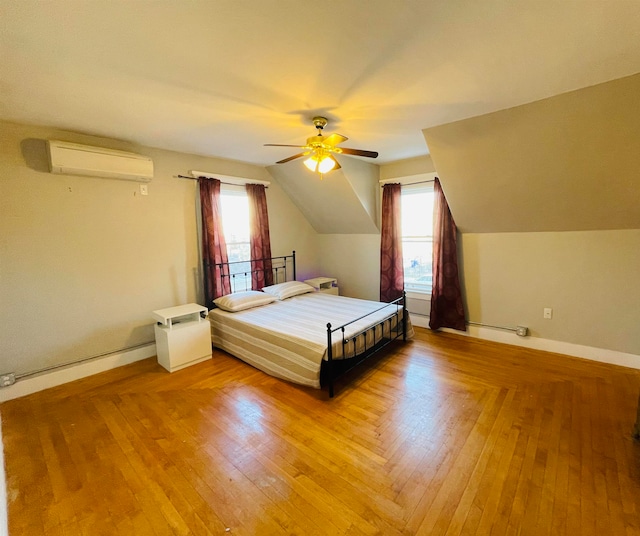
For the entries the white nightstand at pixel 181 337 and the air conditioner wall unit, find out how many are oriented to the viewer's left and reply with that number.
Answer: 0

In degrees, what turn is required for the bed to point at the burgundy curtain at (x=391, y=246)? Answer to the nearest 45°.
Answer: approximately 90° to its left

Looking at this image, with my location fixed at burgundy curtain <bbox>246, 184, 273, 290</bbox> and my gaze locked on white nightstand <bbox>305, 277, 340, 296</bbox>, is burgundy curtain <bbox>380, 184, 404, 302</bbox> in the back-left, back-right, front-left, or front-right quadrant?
front-right

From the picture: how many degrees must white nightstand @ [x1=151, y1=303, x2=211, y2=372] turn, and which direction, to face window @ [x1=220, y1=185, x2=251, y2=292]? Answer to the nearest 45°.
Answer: approximately 90° to its left

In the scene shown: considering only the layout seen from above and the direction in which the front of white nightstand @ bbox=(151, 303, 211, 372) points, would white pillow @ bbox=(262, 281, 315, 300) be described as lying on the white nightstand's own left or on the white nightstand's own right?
on the white nightstand's own left

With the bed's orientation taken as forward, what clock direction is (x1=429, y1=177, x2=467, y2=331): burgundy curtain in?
The burgundy curtain is roughly at 10 o'clock from the bed.

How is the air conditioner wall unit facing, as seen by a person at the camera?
facing the viewer and to the right of the viewer

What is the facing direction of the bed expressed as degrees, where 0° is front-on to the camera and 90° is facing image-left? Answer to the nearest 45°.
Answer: approximately 315°

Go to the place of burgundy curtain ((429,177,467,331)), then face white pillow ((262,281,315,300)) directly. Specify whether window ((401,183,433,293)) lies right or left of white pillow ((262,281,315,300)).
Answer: right

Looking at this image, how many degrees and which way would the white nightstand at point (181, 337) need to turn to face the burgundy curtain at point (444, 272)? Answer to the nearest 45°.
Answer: approximately 45° to its left

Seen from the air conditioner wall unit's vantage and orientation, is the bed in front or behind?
in front

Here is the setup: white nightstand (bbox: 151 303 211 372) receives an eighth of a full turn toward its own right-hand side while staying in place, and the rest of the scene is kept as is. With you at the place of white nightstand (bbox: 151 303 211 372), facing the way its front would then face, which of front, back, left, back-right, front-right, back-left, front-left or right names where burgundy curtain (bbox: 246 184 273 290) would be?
back-left

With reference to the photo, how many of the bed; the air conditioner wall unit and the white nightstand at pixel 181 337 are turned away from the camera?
0
